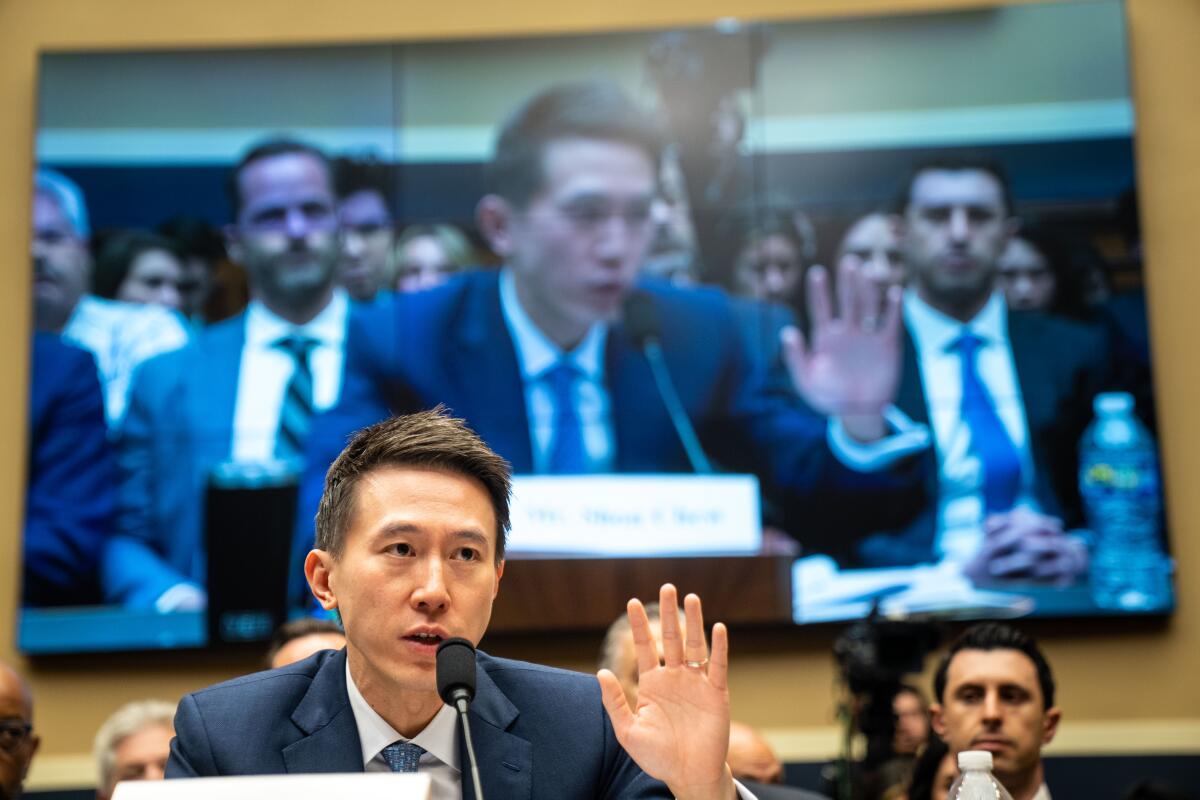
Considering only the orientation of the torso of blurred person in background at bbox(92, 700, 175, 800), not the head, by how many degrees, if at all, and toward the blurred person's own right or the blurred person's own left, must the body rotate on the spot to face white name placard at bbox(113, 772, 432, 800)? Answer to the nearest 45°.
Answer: approximately 45° to the blurred person's own right

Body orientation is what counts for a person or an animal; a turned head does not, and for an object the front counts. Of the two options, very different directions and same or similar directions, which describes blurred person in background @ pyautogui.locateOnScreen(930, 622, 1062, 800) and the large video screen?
same or similar directions

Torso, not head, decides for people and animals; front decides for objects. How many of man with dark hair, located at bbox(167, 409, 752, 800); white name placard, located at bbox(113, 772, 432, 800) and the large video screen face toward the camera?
3

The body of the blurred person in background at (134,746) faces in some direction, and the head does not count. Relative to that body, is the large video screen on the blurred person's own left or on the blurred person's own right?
on the blurred person's own left

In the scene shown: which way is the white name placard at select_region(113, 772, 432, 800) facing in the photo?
toward the camera

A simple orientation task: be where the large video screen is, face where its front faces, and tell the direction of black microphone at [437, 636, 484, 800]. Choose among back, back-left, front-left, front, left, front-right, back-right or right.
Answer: front

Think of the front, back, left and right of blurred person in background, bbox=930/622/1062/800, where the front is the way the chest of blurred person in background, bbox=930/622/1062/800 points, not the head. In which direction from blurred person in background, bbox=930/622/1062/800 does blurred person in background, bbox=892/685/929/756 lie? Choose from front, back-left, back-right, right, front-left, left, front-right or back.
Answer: back

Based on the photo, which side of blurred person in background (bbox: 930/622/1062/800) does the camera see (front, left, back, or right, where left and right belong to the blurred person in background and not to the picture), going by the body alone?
front

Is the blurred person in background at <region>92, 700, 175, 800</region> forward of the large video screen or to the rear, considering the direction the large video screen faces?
forward

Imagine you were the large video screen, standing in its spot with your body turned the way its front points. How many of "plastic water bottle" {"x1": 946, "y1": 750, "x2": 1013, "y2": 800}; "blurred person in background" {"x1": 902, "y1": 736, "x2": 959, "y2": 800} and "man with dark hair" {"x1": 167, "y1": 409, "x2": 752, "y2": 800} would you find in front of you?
3

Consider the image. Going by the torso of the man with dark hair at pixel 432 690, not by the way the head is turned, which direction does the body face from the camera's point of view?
toward the camera

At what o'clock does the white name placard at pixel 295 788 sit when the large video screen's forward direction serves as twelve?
The white name placard is roughly at 12 o'clock from the large video screen.

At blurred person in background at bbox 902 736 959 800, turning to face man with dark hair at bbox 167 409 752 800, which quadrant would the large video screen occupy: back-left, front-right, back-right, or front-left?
back-right

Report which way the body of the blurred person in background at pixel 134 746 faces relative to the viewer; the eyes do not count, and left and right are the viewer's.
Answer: facing the viewer and to the right of the viewer

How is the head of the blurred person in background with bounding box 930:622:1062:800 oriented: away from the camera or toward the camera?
toward the camera
